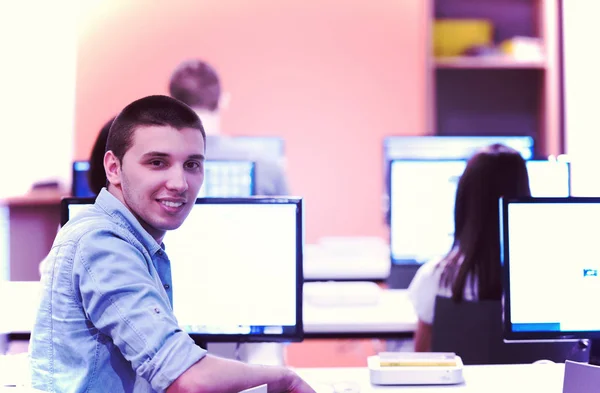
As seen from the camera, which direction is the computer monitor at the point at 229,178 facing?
toward the camera

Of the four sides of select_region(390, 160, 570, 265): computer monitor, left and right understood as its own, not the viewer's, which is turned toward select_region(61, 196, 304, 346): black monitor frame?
front

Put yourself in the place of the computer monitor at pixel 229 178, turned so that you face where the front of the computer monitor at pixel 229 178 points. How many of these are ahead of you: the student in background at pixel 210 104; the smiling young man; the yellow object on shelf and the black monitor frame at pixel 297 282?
2

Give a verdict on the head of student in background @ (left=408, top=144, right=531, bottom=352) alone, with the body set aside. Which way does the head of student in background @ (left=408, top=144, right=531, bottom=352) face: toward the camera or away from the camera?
away from the camera

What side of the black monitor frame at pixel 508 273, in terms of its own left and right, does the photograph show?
front

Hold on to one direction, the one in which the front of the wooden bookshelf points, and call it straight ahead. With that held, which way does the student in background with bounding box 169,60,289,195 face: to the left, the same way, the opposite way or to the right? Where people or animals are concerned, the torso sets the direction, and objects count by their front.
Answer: the opposite way

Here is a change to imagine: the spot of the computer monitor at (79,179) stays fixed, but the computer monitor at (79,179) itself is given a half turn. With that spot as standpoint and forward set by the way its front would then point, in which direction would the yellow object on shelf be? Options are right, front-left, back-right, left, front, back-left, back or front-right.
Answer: front-right

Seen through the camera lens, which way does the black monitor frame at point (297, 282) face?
facing the viewer

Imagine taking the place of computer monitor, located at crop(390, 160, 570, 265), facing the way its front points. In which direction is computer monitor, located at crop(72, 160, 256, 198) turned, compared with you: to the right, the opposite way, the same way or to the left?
the same way

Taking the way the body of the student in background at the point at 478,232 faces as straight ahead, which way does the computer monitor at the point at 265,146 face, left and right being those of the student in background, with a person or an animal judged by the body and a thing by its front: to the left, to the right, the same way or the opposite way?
the opposite way

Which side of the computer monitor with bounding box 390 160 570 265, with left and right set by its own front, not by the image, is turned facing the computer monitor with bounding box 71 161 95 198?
right

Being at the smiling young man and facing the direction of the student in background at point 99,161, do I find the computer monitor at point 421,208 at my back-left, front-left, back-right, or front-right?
front-right

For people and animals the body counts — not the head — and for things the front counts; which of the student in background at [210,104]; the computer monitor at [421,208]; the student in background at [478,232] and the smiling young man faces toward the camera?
the computer monitor

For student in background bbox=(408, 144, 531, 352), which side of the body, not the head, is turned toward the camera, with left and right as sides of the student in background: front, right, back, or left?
back

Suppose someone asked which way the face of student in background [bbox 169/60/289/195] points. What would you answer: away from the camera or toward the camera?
away from the camera

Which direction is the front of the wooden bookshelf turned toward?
toward the camera

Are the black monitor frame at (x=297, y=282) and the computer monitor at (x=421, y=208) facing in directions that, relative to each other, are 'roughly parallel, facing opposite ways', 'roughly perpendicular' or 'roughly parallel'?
roughly parallel

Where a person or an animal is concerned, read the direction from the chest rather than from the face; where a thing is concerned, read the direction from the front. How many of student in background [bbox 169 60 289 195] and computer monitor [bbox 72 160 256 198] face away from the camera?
1
